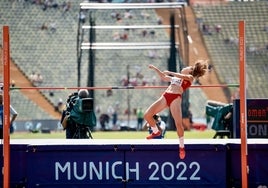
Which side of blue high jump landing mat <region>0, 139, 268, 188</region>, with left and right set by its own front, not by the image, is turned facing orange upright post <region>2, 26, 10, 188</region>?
right

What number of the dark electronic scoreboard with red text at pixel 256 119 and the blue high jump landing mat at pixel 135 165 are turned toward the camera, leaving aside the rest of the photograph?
2

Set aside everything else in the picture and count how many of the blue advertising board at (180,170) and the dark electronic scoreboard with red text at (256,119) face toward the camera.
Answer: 2

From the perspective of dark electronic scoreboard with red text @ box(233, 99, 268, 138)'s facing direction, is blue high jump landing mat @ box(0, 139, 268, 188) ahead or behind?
ahead

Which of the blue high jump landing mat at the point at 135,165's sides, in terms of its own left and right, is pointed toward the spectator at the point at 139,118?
back

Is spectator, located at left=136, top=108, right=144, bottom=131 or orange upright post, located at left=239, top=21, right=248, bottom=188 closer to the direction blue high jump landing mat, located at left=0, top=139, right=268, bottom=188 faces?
the orange upright post

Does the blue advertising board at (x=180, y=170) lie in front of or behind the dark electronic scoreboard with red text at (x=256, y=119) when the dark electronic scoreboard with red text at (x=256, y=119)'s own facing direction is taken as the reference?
in front
